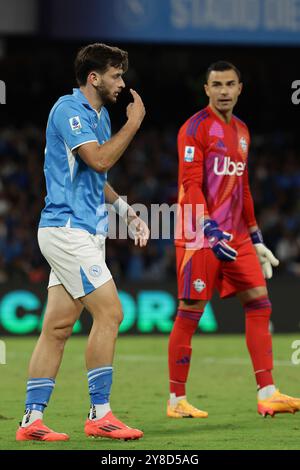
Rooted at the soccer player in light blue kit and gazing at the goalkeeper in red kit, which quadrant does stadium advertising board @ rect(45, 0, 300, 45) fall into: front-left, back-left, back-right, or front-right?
front-left

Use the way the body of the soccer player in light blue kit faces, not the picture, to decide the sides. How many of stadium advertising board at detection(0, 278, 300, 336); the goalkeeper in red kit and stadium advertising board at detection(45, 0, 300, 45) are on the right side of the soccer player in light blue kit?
0

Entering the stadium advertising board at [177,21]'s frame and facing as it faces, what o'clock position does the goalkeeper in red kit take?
The goalkeeper in red kit is roughly at 12 o'clock from the stadium advertising board.

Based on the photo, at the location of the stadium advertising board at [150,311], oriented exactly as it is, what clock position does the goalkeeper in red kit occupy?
The goalkeeper in red kit is roughly at 12 o'clock from the stadium advertising board.

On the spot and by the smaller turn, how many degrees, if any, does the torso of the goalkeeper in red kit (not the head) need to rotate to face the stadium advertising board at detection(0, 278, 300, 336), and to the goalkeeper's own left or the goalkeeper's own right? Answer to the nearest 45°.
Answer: approximately 135° to the goalkeeper's own left

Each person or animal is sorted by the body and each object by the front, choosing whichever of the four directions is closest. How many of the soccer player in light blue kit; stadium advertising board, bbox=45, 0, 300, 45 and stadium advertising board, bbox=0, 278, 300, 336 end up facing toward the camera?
2

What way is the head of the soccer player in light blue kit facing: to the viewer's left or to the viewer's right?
to the viewer's right

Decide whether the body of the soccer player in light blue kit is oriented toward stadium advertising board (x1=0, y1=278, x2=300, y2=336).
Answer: no

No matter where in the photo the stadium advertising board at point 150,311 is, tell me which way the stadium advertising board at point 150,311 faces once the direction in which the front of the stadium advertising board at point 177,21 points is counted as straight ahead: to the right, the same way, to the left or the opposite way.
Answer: the same way

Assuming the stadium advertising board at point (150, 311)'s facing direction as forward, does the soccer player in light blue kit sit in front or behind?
in front

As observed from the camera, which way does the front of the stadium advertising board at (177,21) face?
facing the viewer

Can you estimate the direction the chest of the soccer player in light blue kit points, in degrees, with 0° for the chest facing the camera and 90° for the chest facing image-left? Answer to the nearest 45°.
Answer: approximately 270°

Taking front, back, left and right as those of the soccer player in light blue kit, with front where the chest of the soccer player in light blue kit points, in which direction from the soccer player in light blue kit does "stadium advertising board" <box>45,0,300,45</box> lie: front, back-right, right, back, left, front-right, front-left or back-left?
left

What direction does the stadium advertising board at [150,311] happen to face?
toward the camera
